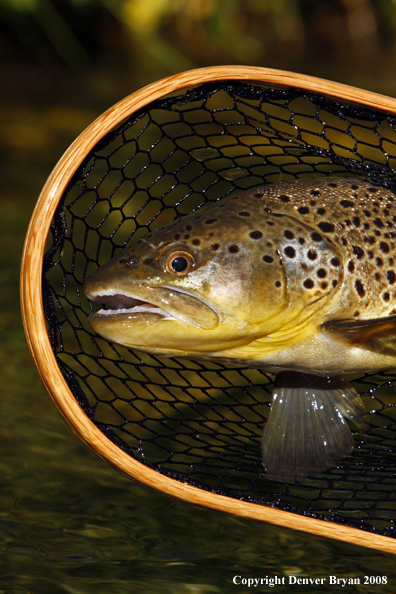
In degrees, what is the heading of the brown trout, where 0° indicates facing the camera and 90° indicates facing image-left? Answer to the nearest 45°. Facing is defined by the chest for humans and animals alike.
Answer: approximately 90°
